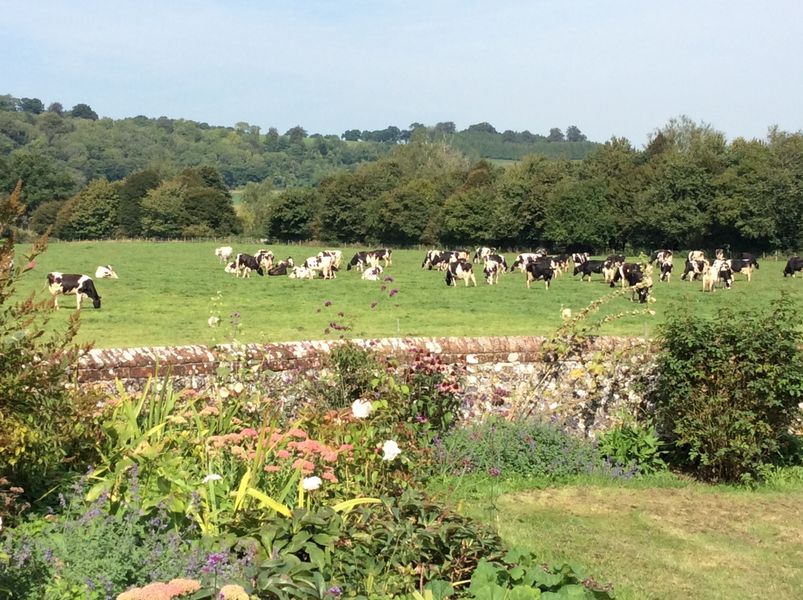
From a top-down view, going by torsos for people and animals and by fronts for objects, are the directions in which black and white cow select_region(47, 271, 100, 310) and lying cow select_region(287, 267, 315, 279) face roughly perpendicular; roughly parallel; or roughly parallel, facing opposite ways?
roughly parallel, facing opposite ways

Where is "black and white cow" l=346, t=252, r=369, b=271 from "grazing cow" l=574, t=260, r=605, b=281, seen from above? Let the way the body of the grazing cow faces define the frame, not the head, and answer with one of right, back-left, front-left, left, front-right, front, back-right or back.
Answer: front

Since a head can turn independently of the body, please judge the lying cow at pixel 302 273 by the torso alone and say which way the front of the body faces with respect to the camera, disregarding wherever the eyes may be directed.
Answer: to the viewer's left

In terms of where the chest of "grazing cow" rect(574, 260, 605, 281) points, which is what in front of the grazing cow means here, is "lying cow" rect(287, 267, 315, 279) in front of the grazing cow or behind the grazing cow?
in front

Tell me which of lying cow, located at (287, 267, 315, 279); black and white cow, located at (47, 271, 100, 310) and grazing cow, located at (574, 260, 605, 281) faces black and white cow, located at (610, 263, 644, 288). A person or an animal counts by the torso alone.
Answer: black and white cow, located at (47, 271, 100, 310)

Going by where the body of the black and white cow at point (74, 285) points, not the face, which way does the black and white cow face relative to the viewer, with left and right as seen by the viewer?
facing to the right of the viewer

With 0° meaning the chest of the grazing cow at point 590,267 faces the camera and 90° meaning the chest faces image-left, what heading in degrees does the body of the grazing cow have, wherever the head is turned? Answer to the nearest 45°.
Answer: approximately 90°

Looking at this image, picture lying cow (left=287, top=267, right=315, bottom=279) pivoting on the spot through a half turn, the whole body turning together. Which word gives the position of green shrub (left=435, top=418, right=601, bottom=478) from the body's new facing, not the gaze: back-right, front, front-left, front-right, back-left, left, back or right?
right
